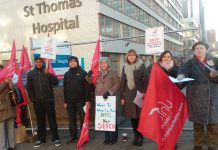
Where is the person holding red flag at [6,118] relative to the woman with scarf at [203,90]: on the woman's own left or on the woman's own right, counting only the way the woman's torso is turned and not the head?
on the woman's own right

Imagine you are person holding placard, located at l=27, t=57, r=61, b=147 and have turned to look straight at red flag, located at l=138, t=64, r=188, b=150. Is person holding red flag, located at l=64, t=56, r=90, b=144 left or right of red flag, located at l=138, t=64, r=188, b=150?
left

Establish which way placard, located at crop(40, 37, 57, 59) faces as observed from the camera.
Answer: facing the viewer

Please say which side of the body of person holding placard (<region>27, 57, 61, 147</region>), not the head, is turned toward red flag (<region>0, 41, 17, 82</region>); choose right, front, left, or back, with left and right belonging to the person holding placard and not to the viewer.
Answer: right

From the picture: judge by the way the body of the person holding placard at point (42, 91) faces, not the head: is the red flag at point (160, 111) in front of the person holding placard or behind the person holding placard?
in front

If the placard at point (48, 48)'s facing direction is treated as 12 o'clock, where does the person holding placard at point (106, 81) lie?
The person holding placard is roughly at 10 o'clock from the placard.

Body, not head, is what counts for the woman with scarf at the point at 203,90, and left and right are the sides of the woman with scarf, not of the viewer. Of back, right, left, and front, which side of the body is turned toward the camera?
front

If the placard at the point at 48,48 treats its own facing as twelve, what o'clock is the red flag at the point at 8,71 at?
The red flag is roughly at 3 o'clock from the placard.

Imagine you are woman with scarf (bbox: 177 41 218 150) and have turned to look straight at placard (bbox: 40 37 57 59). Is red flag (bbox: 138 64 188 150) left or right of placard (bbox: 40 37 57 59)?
left

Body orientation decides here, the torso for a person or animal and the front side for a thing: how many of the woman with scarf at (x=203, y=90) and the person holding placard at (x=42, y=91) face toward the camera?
2

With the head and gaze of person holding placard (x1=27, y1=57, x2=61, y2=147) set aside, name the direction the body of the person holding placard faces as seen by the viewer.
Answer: toward the camera

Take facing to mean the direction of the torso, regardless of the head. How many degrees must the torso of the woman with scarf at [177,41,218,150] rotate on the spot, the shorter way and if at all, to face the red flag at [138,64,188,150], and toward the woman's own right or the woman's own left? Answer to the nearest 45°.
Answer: approximately 90° to the woman's own right

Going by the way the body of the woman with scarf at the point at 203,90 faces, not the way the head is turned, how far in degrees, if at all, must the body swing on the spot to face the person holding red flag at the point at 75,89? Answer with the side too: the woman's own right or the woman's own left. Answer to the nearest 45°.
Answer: approximately 90° to the woman's own right
